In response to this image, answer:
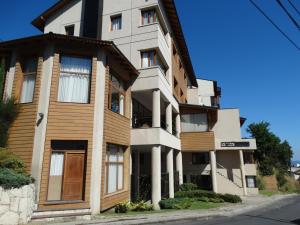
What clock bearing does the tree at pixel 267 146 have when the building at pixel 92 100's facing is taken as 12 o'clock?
The tree is roughly at 9 o'clock from the building.

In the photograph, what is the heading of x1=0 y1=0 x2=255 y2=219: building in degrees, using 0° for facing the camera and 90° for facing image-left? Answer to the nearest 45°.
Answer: approximately 315°

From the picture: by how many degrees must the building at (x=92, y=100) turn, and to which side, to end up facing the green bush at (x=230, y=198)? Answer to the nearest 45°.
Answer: approximately 90° to its left

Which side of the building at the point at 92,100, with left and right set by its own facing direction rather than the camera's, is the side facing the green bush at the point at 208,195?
front
